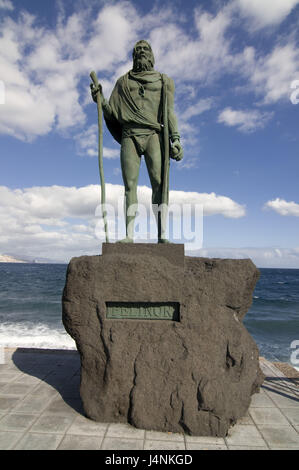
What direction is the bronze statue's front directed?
toward the camera
